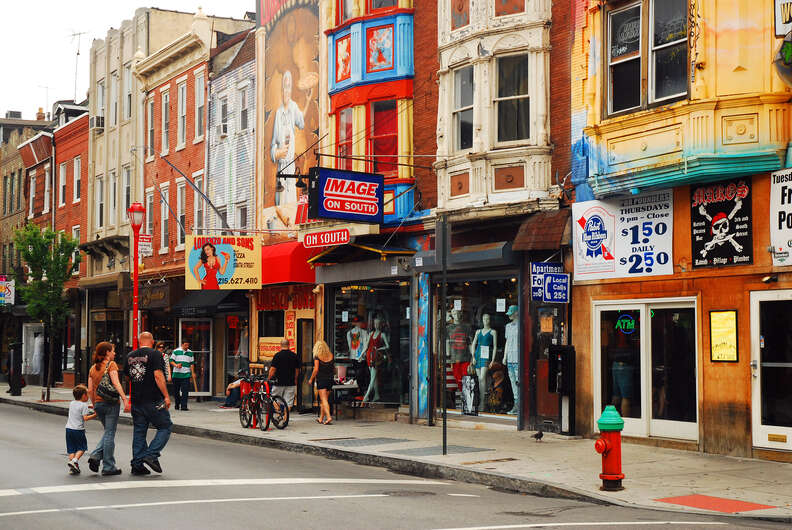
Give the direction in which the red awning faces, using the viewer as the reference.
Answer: facing the viewer and to the left of the viewer

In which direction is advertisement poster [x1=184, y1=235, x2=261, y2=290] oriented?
toward the camera

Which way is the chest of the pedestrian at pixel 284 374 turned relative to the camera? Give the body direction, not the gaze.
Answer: away from the camera

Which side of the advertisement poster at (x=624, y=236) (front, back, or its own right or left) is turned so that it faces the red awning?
right

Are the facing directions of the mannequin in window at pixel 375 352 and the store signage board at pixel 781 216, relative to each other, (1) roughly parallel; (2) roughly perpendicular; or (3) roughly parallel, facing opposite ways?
roughly parallel

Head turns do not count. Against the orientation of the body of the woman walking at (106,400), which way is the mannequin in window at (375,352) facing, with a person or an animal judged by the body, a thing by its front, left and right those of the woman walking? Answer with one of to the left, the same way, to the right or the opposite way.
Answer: the opposite way

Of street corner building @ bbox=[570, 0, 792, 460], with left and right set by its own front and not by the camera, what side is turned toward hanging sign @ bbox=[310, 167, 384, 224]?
right

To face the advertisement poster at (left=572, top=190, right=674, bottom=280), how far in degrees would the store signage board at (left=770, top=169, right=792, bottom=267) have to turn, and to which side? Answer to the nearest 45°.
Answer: approximately 90° to its right

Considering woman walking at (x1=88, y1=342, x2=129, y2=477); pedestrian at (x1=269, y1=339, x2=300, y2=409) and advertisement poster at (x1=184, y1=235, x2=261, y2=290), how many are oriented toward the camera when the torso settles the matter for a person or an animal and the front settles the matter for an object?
1

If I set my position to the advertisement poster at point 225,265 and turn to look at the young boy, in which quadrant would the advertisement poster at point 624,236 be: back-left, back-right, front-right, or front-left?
front-left

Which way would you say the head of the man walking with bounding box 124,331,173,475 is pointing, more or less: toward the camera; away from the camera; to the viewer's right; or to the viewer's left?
away from the camera

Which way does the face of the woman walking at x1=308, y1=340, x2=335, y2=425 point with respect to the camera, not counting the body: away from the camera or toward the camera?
away from the camera

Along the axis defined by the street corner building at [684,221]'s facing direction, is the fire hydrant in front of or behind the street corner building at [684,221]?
in front
